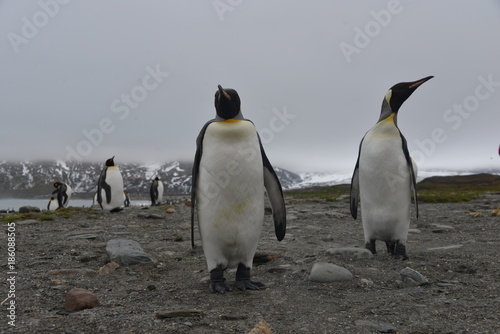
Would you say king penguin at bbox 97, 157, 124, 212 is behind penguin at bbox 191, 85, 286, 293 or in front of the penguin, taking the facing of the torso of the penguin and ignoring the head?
behind

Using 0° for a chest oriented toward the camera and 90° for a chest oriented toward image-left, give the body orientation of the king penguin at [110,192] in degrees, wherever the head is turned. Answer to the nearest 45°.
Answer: approximately 315°

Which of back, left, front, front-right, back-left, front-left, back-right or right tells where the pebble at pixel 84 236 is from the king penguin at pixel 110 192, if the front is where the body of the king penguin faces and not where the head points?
front-right

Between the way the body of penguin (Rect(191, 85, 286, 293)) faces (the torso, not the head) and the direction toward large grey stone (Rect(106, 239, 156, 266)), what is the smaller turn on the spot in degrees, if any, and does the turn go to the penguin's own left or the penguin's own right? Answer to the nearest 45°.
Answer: approximately 135° to the penguin's own right

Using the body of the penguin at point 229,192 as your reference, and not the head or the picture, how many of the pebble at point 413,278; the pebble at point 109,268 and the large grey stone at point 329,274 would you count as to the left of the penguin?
2

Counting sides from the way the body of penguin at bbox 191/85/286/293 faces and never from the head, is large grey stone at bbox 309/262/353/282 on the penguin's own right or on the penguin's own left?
on the penguin's own left

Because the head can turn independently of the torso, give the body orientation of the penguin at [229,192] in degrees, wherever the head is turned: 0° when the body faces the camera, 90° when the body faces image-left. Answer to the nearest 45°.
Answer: approximately 0°
